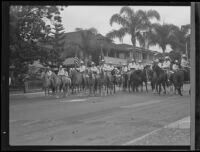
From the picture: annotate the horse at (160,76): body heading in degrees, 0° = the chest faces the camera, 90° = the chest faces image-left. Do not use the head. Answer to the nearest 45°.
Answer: approximately 45°

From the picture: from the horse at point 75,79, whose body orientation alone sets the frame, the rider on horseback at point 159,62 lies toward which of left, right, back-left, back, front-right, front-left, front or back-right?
back-left

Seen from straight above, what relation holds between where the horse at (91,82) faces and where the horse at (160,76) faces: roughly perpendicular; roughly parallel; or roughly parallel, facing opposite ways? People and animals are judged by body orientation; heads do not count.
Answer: roughly parallel

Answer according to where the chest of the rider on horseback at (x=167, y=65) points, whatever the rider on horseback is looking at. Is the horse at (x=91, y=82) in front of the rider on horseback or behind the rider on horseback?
in front

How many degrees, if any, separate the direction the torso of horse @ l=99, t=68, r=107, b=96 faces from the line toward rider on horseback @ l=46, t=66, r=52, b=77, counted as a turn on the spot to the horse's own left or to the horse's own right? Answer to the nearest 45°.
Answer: approximately 90° to the horse's own right

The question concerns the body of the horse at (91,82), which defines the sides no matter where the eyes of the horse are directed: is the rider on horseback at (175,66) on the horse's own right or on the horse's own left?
on the horse's own left

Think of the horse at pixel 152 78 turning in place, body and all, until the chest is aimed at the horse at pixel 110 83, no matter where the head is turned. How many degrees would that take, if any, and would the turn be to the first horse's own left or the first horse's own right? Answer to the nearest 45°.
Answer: approximately 45° to the first horse's own right

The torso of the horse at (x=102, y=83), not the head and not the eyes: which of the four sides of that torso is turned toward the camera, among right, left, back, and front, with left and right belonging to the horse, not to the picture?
front

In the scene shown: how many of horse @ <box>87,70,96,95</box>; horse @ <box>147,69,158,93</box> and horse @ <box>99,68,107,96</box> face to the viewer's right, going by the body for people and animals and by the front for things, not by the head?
0

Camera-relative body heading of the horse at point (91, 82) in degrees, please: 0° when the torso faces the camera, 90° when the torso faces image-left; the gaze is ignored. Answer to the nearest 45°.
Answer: approximately 45°

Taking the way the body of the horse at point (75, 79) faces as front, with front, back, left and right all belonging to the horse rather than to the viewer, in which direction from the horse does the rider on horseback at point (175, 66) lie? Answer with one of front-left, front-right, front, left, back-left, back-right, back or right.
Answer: back-left

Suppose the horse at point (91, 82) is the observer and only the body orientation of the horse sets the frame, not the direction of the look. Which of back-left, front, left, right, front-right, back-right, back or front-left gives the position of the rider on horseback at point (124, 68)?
back-left
